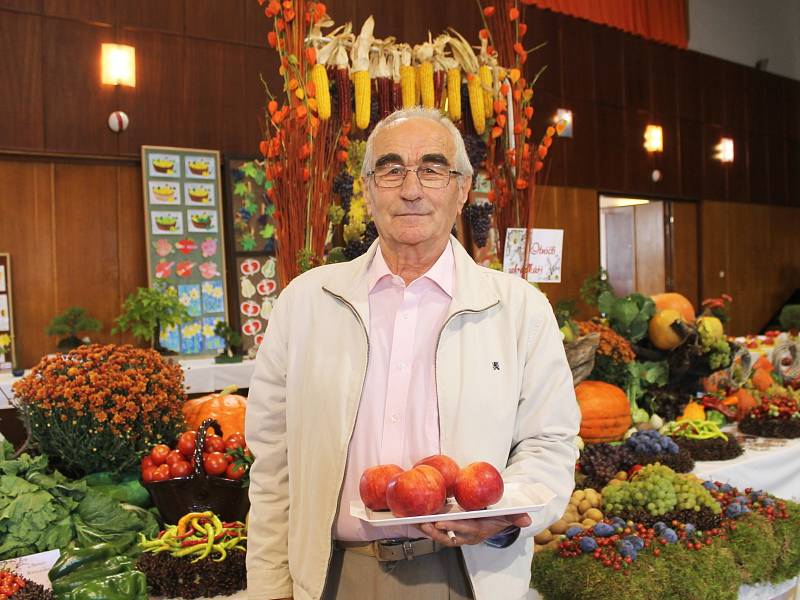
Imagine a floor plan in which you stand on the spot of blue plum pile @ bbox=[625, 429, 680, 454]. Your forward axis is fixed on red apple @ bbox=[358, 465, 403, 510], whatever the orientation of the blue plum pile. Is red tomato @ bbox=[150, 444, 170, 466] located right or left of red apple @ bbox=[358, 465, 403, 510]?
right

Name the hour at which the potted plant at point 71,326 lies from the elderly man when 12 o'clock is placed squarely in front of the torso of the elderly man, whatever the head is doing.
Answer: The potted plant is roughly at 5 o'clock from the elderly man.

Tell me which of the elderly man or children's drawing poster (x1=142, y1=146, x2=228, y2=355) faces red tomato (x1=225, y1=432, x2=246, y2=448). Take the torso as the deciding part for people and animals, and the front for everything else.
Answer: the children's drawing poster

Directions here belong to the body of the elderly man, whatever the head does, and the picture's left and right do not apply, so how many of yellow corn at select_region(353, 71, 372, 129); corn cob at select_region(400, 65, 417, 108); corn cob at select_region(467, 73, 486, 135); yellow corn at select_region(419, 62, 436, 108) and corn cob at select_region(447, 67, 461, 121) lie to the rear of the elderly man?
5

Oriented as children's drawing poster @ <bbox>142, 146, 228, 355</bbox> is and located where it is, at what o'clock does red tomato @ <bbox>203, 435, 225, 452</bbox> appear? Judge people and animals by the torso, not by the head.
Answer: The red tomato is roughly at 12 o'clock from the children's drawing poster.

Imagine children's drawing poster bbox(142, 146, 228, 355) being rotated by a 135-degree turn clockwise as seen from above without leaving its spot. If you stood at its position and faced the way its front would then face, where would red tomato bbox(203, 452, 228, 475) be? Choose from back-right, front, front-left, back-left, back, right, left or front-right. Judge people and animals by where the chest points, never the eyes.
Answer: back-left

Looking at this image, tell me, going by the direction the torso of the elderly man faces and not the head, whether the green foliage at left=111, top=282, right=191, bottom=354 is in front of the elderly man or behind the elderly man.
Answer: behind

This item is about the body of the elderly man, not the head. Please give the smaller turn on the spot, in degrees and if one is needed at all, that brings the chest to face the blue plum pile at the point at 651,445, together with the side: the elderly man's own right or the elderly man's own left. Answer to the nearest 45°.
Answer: approximately 135° to the elderly man's own left

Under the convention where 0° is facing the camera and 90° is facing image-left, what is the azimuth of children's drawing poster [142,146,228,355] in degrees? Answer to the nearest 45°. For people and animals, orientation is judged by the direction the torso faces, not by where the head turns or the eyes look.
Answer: approximately 0°

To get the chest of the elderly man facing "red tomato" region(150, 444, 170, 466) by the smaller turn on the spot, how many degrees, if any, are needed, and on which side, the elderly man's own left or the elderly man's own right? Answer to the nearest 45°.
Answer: approximately 135° to the elderly man's own right

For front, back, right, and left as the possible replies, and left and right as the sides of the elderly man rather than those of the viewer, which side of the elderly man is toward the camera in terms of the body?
front

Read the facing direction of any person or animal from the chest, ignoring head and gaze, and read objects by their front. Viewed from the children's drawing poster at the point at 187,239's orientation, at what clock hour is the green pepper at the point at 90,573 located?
The green pepper is roughly at 12 o'clock from the children's drawing poster.

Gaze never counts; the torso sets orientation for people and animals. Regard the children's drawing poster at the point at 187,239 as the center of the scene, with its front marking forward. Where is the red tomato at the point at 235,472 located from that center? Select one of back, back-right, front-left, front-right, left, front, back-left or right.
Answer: front

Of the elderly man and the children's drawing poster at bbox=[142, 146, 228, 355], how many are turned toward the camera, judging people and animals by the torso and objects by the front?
2

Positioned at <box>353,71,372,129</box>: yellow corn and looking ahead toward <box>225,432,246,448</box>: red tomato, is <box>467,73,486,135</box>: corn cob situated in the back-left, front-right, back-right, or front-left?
back-left
